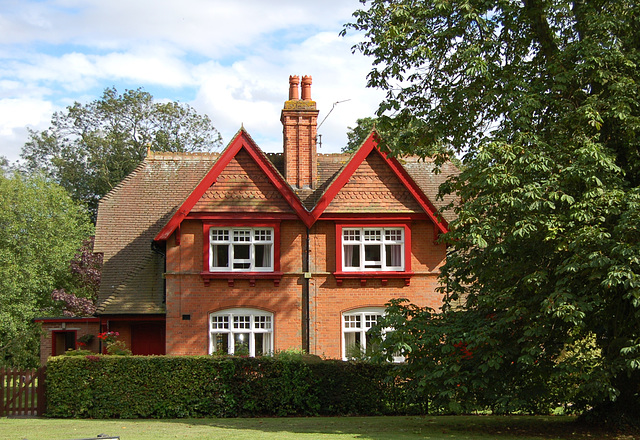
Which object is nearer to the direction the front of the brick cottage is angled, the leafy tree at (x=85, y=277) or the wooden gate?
the wooden gate

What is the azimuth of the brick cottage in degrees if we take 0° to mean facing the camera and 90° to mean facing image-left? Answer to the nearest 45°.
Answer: approximately 0°

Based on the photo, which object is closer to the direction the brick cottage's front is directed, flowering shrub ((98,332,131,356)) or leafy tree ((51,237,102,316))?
the flowering shrub

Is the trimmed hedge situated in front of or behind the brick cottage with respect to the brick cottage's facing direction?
in front

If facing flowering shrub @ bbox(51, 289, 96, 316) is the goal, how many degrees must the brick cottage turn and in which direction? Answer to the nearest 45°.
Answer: approximately 135° to its right

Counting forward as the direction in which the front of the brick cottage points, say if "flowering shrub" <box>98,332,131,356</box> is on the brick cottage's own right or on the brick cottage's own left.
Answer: on the brick cottage's own right

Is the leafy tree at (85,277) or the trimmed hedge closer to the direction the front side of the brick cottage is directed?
the trimmed hedge

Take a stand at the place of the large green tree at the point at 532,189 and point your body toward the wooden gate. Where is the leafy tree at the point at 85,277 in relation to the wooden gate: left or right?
right

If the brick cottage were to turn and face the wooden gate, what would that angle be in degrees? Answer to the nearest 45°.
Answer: approximately 45° to its right

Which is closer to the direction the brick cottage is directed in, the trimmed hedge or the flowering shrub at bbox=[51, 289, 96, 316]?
the trimmed hedge
